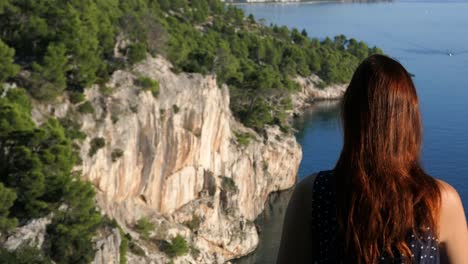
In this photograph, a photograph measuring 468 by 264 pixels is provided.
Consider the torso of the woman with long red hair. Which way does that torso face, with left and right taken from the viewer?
facing away from the viewer

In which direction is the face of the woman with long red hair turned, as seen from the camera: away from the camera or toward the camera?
away from the camera

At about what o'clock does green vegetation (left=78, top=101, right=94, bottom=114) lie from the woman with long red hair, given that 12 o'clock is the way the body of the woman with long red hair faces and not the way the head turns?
The green vegetation is roughly at 11 o'clock from the woman with long red hair.

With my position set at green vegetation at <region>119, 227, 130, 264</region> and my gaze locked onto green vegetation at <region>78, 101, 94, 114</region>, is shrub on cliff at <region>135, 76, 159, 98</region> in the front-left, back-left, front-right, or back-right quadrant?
front-right

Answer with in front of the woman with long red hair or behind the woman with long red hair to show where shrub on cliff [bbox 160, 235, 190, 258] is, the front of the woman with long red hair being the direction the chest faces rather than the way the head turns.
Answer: in front

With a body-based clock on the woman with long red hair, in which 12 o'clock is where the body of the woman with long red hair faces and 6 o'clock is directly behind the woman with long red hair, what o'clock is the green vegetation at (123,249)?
The green vegetation is roughly at 11 o'clock from the woman with long red hair.

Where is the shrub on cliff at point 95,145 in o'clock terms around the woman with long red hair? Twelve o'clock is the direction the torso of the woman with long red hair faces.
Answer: The shrub on cliff is roughly at 11 o'clock from the woman with long red hair.

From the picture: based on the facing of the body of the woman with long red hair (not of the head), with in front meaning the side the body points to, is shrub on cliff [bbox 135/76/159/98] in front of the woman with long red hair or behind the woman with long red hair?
in front
